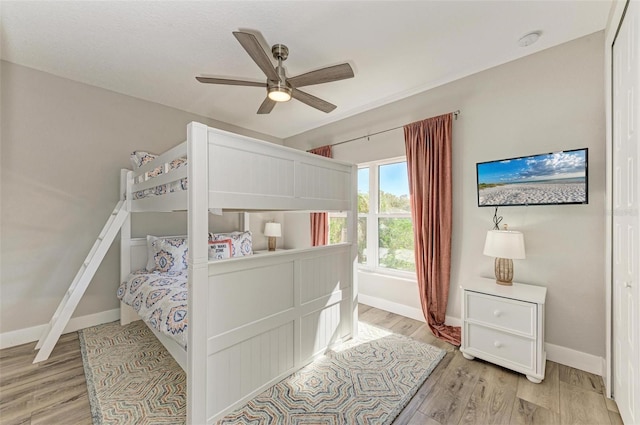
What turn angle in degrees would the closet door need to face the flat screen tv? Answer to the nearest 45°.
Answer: approximately 45° to its right

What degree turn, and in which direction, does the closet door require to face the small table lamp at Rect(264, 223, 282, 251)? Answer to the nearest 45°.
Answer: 0° — it already faces it

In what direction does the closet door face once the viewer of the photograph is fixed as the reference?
facing to the left of the viewer
